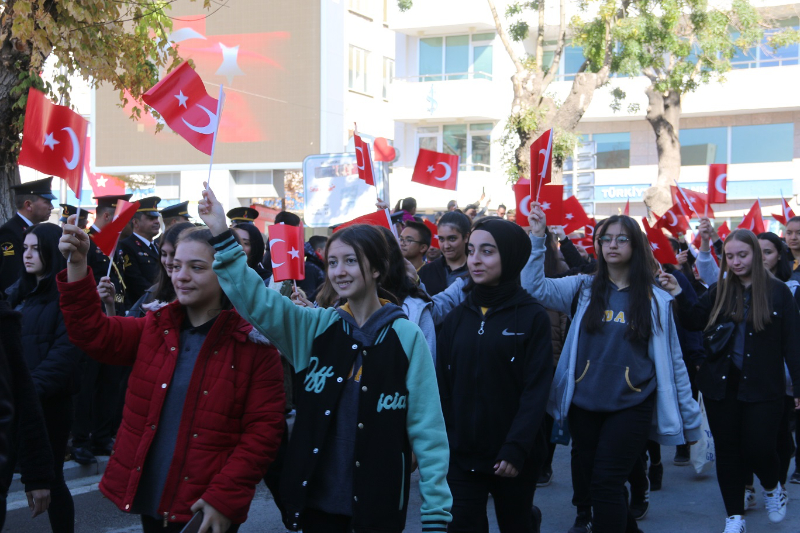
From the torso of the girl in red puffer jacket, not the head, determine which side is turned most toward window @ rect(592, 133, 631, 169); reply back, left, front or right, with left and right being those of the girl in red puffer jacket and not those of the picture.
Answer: back

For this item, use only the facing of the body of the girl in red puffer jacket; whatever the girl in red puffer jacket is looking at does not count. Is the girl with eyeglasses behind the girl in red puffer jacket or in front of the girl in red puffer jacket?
behind

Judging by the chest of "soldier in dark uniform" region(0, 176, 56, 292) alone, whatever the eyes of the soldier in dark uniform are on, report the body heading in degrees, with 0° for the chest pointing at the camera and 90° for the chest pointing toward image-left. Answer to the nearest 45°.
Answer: approximately 270°

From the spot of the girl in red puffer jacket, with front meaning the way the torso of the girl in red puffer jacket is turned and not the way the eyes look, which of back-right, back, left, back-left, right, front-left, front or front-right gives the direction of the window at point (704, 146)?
back

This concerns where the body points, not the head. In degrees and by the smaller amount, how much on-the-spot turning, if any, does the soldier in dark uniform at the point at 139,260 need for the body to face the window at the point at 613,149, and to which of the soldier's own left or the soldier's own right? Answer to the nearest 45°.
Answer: approximately 90° to the soldier's own left

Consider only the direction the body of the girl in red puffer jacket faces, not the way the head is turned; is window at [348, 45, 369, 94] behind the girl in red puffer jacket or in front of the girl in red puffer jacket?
behind

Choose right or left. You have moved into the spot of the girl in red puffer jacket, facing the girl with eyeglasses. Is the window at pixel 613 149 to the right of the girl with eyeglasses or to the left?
left

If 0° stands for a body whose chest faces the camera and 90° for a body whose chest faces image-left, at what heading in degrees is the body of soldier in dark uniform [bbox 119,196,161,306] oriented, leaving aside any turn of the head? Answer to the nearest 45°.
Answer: approximately 315°

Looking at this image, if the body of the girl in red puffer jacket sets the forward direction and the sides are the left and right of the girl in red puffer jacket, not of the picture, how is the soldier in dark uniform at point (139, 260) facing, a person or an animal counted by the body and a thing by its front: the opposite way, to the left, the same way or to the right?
to the left
